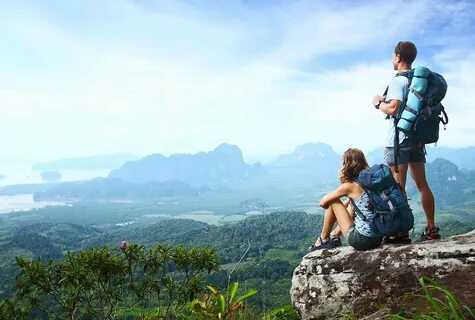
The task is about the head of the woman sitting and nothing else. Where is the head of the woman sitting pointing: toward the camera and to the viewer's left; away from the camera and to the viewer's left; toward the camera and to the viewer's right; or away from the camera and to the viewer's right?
away from the camera and to the viewer's left

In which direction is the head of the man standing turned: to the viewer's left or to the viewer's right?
to the viewer's left

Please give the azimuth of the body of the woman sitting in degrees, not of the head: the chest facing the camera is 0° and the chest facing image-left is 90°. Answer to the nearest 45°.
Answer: approximately 90°
